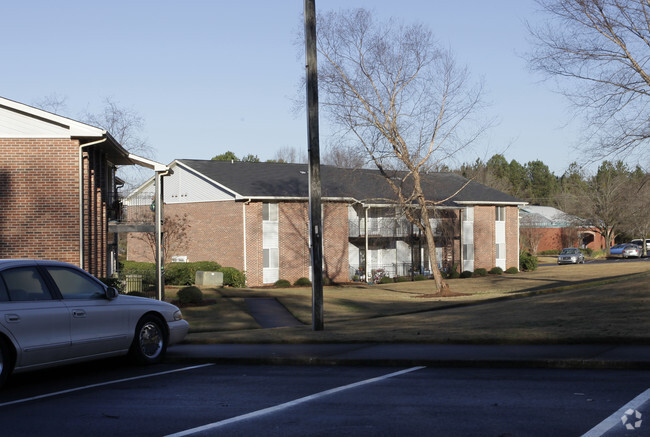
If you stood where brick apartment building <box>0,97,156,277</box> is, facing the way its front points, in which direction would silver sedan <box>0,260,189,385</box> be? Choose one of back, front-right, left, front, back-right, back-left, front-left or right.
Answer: right

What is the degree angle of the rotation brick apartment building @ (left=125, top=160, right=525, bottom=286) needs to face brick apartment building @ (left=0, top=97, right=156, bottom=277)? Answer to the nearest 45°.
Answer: approximately 45° to its right

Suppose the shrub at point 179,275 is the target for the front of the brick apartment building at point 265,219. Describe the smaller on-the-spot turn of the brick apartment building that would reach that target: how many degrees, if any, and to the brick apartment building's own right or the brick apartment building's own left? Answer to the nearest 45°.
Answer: approximately 90° to the brick apartment building's own right

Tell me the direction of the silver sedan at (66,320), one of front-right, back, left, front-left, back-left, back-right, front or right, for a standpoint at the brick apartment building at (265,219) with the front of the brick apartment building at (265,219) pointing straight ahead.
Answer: front-right

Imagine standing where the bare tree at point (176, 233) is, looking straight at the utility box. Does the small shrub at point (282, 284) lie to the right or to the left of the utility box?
left

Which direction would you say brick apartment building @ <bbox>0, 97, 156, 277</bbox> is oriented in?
to the viewer's right

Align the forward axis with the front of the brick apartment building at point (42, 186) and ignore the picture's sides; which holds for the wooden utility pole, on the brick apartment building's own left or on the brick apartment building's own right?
on the brick apartment building's own right

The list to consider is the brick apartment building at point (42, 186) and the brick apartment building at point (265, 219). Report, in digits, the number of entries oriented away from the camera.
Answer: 0

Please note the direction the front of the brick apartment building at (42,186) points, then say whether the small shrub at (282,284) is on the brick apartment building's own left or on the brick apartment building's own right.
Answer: on the brick apartment building's own left
